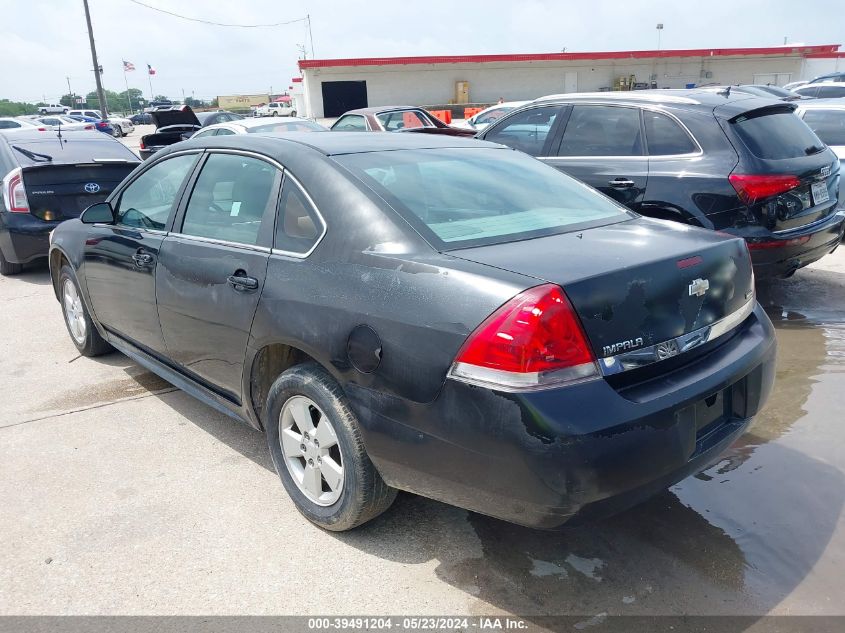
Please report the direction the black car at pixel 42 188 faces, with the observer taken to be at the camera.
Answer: facing away from the viewer and to the left of the viewer

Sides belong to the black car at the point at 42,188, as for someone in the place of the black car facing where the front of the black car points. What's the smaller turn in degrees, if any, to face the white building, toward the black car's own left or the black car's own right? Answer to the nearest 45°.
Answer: approximately 90° to the black car's own right

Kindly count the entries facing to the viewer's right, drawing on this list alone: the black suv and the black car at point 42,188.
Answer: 0

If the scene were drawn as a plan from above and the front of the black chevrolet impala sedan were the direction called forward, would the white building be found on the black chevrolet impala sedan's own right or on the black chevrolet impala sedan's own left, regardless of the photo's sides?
on the black chevrolet impala sedan's own right

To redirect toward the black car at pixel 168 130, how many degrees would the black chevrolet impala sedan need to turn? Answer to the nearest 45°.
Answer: approximately 45° to its right

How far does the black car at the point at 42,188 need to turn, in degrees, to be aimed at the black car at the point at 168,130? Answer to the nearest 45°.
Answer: approximately 45° to its right

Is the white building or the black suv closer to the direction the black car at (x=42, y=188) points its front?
the white building

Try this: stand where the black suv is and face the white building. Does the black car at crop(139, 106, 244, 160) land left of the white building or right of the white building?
left

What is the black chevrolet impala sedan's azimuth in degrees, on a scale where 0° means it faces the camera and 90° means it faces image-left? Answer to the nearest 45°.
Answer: approximately 135°

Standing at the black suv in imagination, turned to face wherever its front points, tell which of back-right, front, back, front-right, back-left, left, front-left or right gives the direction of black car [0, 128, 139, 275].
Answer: front-left

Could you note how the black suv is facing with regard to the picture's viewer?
facing away from the viewer and to the left of the viewer

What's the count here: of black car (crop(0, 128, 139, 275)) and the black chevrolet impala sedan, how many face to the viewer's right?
0
